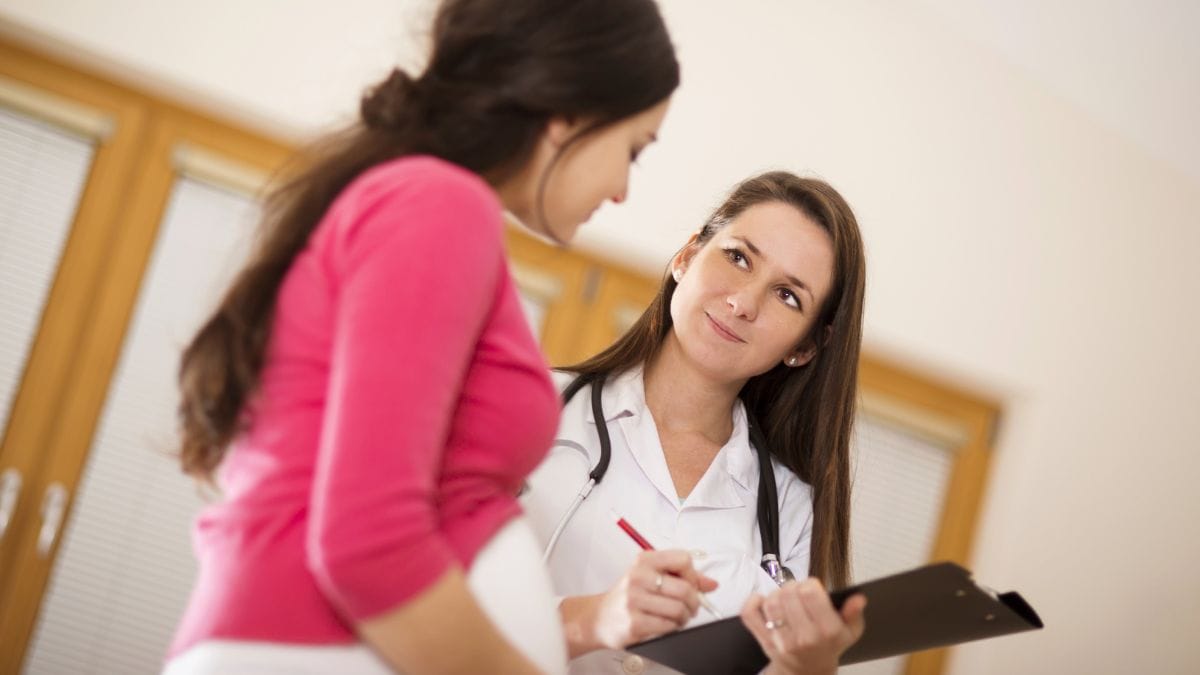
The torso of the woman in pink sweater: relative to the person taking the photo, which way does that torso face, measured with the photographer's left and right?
facing to the right of the viewer

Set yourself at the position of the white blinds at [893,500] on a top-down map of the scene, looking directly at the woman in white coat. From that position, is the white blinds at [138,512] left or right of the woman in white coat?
right

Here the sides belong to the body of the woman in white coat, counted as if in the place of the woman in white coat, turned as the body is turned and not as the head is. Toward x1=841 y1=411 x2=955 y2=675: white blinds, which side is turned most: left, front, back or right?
back

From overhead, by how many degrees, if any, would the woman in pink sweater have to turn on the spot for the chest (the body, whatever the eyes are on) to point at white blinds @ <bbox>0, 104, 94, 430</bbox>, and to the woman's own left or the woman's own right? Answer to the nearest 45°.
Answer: approximately 135° to the woman's own left

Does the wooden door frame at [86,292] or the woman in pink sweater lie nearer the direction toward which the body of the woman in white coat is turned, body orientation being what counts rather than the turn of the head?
the woman in pink sweater

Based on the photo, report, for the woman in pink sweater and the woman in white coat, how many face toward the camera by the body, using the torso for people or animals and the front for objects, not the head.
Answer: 1

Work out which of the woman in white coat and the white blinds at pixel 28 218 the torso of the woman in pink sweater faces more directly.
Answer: the woman in white coat

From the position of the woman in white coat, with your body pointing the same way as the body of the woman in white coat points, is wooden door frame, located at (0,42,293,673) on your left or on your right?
on your right

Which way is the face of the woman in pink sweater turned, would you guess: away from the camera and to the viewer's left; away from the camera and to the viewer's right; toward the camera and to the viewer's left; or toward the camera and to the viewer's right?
away from the camera and to the viewer's right

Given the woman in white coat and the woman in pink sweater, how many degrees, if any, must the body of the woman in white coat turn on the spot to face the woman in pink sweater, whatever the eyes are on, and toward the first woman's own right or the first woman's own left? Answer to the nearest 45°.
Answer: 0° — they already face them
